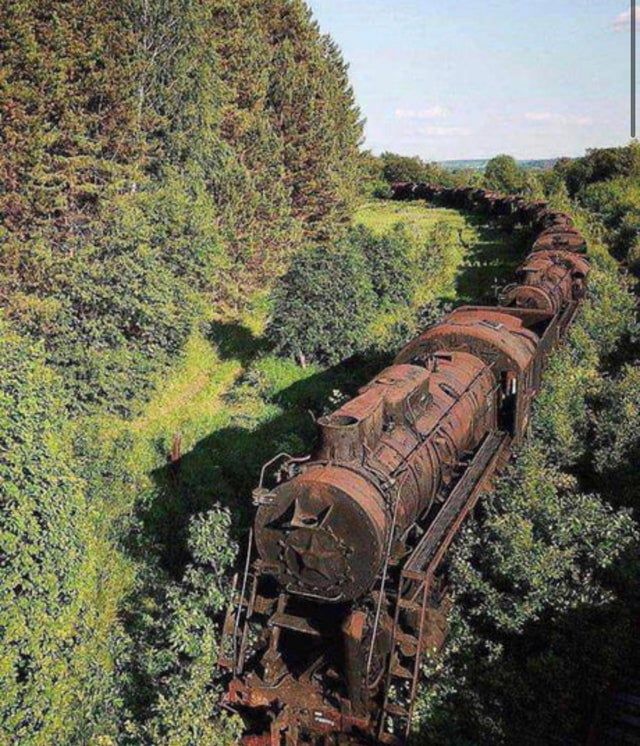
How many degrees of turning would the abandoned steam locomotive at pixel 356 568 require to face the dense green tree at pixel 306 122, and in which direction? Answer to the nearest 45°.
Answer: approximately 135° to its right

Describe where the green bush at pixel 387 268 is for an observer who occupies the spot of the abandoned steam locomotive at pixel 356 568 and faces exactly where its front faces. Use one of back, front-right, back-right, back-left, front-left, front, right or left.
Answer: back-right

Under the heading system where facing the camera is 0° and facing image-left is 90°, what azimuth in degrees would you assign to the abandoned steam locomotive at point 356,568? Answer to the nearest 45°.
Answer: approximately 45°

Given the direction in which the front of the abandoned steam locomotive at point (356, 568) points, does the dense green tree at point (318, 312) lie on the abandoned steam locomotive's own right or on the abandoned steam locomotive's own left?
on the abandoned steam locomotive's own right
